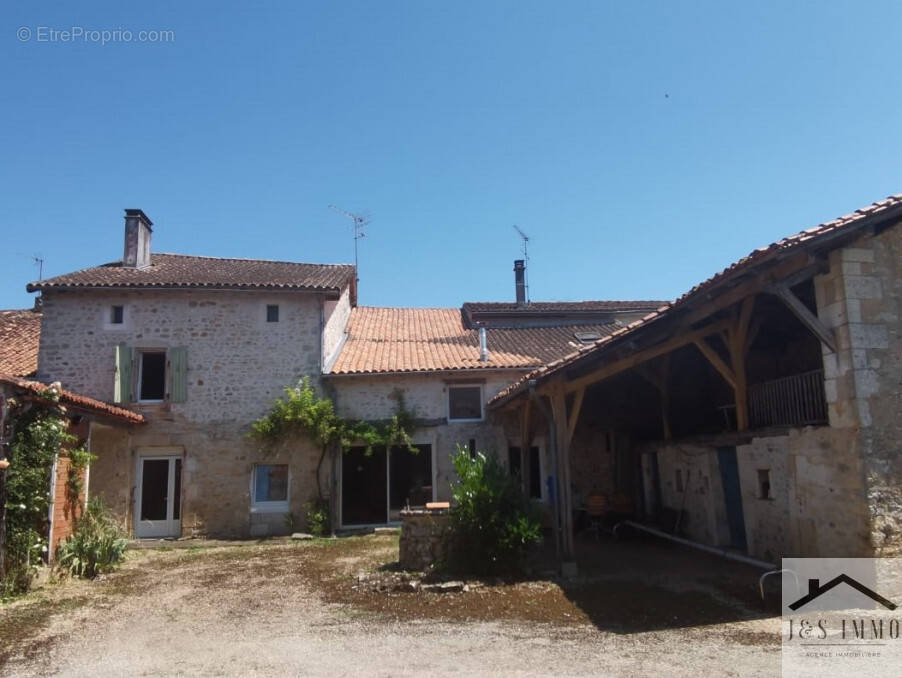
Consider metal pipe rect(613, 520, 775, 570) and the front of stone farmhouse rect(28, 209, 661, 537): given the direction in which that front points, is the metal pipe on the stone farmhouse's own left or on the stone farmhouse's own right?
on the stone farmhouse's own left

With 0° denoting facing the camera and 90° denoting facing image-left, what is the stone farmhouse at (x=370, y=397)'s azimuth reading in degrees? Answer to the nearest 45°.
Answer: approximately 0°

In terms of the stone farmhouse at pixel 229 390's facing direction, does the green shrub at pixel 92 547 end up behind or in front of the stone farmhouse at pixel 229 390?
in front

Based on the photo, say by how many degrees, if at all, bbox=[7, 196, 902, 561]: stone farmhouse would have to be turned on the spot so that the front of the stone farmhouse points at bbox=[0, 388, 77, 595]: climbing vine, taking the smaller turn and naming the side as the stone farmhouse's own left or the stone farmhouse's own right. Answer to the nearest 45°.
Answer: approximately 45° to the stone farmhouse's own right

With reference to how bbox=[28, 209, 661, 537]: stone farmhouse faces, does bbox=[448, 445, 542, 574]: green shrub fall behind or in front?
in front

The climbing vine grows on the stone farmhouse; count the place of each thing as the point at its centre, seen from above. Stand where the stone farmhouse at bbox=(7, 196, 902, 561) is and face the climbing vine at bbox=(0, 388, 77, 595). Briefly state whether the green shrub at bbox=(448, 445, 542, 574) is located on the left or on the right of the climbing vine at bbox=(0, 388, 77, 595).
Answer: left
